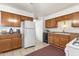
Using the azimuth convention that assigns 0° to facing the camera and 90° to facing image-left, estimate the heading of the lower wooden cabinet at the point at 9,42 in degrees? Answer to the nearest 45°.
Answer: approximately 315°

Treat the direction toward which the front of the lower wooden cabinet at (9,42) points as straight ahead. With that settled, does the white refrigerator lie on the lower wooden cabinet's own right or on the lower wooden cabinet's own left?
on the lower wooden cabinet's own left

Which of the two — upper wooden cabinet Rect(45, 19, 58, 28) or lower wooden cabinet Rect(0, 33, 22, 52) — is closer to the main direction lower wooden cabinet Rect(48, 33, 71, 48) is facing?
the lower wooden cabinet

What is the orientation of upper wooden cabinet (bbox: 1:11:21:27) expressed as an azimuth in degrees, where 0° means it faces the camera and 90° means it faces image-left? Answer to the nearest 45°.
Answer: approximately 315°

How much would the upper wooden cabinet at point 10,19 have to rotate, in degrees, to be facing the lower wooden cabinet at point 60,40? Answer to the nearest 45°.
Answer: approximately 45° to its left

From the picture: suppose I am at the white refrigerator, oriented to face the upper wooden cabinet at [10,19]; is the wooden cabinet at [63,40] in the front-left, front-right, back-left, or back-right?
back-left

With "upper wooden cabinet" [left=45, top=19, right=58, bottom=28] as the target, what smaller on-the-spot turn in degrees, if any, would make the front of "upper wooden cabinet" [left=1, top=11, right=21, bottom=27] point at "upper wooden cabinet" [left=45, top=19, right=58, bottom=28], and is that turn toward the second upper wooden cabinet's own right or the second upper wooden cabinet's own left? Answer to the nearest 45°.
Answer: approximately 45° to the second upper wooden cabinet's own left

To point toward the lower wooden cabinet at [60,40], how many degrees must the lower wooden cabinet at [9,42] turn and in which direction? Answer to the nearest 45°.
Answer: approximately 45° to its left

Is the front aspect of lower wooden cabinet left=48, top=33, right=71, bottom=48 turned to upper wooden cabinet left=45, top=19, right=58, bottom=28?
no

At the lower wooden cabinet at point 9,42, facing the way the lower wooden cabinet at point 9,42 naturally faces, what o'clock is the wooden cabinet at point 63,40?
The wooden cabinet is roughly at 11 o'clock from the lower wooden cabinet.

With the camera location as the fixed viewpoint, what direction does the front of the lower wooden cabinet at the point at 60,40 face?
facing the viewer and to the left of the viewer

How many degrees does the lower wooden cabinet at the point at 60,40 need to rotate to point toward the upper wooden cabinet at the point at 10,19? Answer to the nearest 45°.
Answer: approximately 45° to its right

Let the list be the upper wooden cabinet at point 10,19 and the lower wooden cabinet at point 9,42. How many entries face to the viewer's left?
0

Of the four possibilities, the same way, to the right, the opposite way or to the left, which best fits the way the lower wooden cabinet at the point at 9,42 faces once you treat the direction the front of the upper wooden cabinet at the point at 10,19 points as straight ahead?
the same way

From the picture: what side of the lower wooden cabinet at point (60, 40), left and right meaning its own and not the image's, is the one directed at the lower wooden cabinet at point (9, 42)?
front

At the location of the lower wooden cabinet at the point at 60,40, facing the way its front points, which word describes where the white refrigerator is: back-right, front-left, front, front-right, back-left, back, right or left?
front-right
